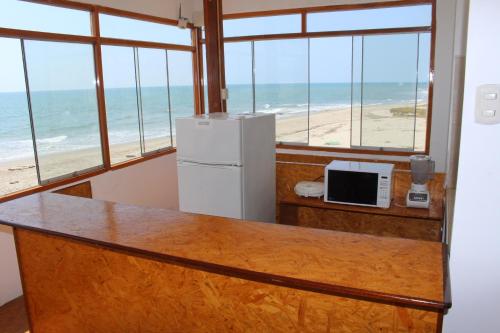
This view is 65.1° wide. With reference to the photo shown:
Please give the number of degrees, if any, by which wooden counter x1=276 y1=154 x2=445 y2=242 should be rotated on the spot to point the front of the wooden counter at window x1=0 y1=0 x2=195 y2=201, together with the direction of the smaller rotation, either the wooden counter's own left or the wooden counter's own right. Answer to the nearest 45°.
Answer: approximately 90° to the wooden counter's own right

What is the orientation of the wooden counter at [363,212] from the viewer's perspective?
toward the camera

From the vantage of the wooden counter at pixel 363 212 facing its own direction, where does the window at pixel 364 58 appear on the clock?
The window is roughly at 6 o'clock from the wooden counter.

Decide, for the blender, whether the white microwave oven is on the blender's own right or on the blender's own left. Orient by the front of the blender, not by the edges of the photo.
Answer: on the blender's own right

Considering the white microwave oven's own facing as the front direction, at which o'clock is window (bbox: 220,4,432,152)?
The window is roughly at 6 o'clock from the white microwave oven.

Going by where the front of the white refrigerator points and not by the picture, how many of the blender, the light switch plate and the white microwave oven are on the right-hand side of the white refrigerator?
0

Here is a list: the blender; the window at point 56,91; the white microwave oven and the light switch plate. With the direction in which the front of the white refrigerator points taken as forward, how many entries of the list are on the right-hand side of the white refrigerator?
1

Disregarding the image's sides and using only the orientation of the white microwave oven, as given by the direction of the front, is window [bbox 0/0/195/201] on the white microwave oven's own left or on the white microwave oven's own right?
on the white microwave oven's own right

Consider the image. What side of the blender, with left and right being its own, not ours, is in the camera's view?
front

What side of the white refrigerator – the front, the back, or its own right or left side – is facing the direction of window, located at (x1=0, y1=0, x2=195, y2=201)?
right

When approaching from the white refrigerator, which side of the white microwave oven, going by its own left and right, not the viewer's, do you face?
right

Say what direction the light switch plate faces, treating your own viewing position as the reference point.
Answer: facing the viewer

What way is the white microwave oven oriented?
toward the camera

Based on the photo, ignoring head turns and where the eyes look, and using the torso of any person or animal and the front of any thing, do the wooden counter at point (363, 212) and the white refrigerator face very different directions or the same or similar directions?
same or similar directions

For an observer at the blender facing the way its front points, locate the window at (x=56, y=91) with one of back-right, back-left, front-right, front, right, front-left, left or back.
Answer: right
